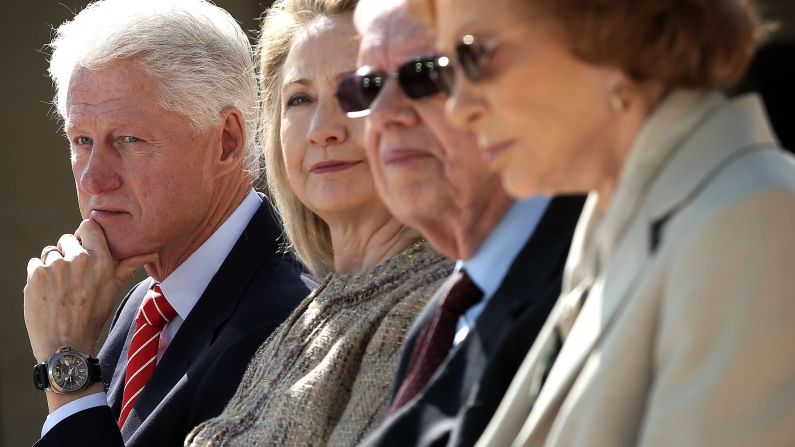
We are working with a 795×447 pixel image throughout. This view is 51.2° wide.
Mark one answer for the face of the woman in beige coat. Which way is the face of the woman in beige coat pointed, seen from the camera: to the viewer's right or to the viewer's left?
to the viewer's left

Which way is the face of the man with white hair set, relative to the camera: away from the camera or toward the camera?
toward the camera

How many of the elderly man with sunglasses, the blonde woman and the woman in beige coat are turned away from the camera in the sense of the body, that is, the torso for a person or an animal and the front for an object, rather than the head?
0

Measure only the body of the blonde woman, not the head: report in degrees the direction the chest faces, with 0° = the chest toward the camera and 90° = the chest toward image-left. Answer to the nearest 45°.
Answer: approximately 45°

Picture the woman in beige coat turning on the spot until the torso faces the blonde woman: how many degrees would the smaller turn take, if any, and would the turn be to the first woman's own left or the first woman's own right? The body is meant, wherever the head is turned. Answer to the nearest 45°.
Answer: approximately 45° to the first woman's own right

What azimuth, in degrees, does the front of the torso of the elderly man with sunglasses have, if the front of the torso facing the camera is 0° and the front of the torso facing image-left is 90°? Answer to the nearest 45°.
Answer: approximately 45°

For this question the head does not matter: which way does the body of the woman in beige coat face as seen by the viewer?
to the viewer's left

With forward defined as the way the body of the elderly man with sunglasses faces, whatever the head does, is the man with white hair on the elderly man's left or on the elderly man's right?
on the elderly man's right

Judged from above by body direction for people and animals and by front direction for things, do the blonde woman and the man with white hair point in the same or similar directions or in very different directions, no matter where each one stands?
same or similar directions

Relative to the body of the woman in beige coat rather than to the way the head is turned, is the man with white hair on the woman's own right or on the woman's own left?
on the woman's own right

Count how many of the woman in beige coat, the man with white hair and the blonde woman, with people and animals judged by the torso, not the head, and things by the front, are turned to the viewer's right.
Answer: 0

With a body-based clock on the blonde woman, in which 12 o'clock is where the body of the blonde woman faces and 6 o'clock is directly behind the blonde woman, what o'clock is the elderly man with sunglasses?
The elderly man with sunglasses is roughly at 10 o'clock from the blonde woman.

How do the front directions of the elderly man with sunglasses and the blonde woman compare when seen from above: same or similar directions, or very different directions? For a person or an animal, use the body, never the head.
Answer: same or similar directions
